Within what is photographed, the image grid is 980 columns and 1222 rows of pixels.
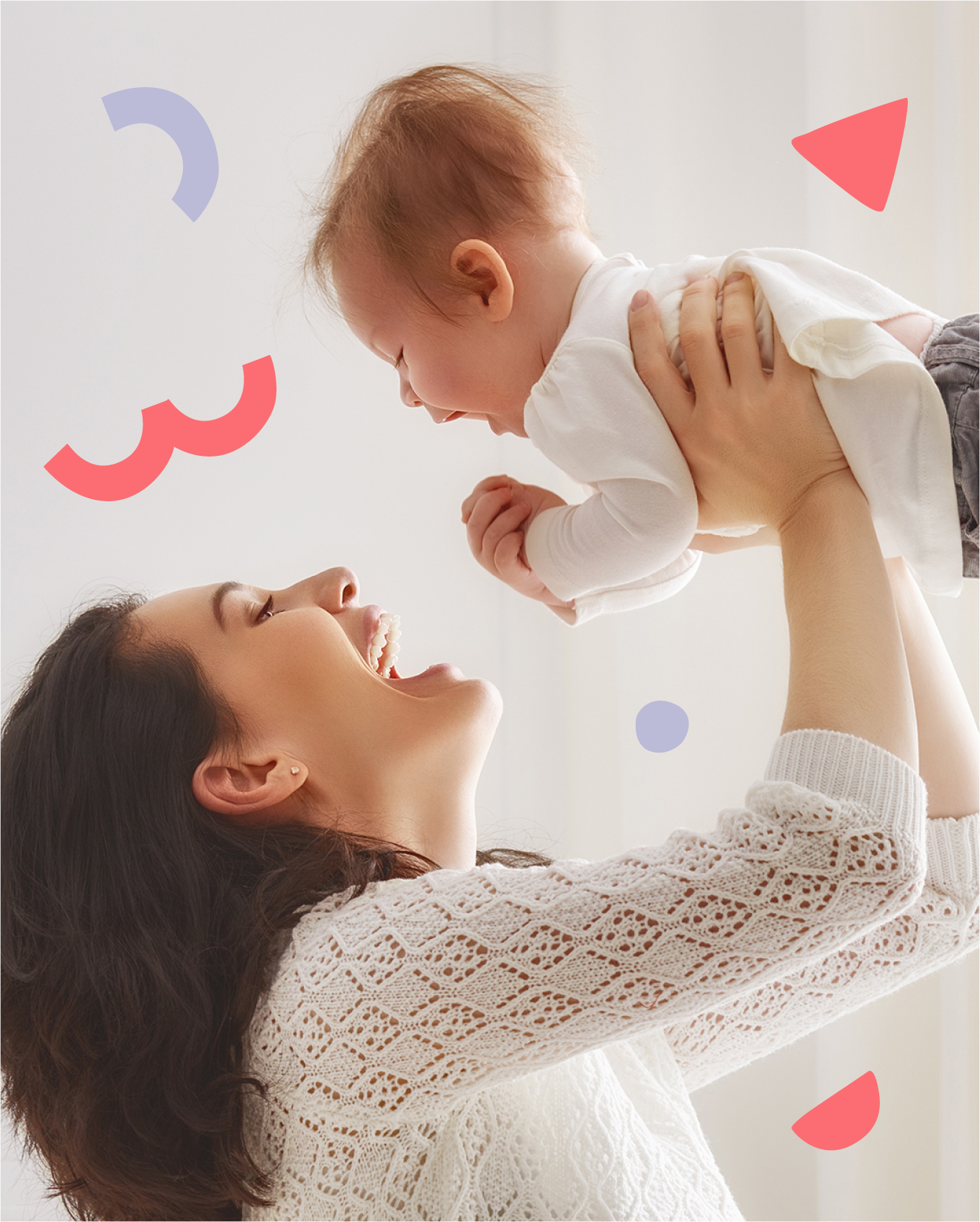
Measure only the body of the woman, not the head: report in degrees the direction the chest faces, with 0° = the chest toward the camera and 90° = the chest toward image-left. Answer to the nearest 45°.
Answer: approximately 270°

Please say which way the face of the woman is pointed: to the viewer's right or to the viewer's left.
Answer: to the viewer's right
